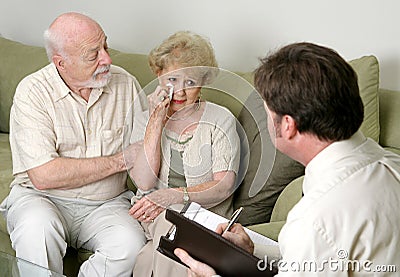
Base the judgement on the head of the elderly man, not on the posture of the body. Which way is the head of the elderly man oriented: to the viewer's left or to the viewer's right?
to the viewer's right

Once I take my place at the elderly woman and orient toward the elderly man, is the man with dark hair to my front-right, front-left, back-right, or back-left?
back-left

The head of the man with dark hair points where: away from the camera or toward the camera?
away from the camera

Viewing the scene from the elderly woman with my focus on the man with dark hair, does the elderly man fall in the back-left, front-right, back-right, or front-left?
back-right

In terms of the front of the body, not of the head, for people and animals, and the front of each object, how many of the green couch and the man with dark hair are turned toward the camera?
1

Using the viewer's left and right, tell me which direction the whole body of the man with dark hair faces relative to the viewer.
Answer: facing away from the viewer and to the left of the viewer

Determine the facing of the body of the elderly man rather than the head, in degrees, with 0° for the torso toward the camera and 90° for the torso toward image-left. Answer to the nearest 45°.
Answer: approximately 315°

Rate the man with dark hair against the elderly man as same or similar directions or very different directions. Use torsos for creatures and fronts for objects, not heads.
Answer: very different directions
